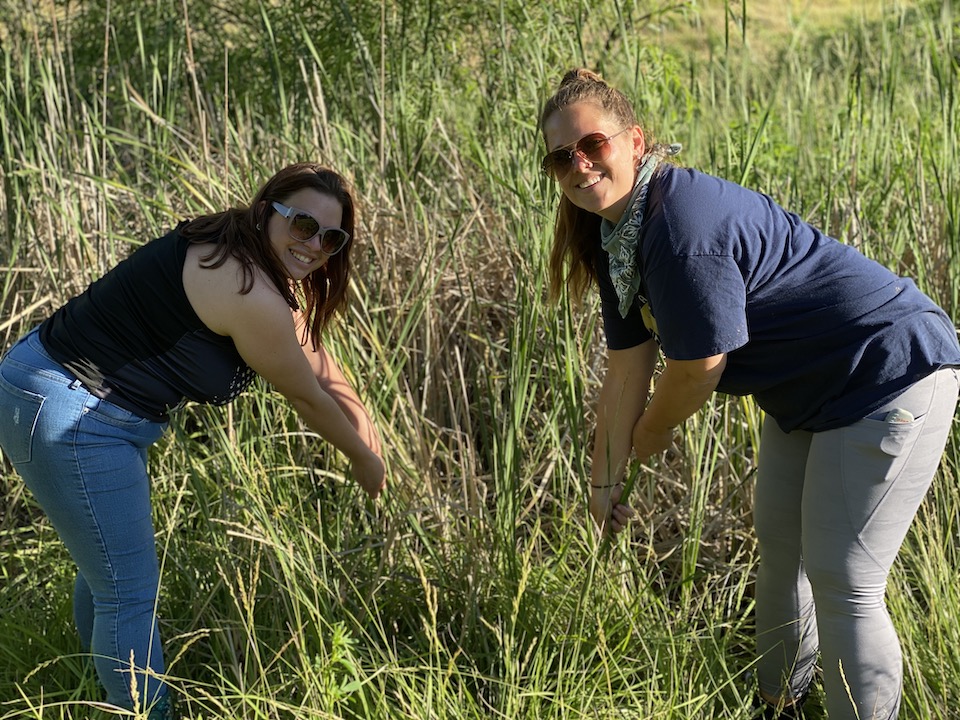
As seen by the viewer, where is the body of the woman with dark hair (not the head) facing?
to the viewer's right

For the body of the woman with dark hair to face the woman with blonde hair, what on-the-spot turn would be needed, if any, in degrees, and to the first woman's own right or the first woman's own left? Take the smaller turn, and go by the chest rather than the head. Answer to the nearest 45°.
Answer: approximately 45° to the first woman's own right
